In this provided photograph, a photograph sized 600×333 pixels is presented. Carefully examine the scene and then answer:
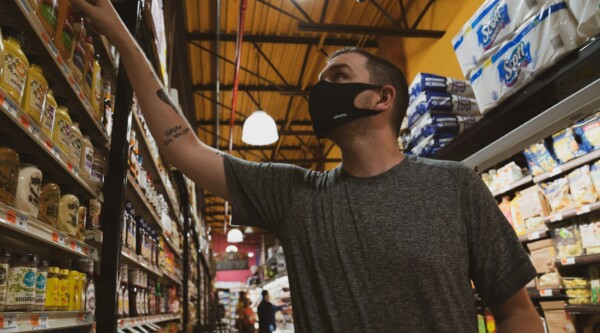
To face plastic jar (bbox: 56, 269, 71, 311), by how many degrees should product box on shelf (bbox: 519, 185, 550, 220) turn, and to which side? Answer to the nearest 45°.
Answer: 0° — it already faces it

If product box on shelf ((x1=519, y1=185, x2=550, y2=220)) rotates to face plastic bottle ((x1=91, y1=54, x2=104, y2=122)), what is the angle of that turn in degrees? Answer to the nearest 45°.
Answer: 0° — it already faces it
